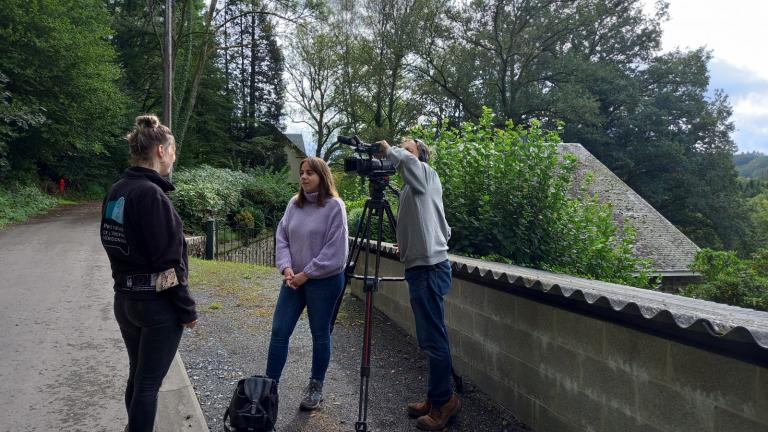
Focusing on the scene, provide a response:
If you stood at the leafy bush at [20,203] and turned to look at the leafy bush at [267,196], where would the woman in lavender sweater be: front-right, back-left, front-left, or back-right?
front-right

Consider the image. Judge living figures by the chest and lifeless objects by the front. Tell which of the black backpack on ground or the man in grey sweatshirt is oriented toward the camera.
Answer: the black backpack on ground

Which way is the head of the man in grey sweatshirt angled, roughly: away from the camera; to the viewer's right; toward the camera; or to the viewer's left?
to the viewer's left

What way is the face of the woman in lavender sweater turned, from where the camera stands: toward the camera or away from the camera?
toward the camera

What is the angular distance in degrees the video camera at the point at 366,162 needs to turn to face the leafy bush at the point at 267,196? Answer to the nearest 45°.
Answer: approximately 90° to its right

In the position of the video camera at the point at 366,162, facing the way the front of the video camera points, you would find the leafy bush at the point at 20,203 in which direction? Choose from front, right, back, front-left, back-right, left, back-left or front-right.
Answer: front-right

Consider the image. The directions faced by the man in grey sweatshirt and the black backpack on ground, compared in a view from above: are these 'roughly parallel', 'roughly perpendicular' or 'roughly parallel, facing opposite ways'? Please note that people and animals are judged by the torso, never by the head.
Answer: roughly perpendicular

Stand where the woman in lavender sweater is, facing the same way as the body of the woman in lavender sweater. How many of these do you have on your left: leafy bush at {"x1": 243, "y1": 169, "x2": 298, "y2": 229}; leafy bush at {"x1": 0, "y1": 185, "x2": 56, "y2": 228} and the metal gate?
0

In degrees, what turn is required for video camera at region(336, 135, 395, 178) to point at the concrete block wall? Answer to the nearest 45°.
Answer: approximately 180°

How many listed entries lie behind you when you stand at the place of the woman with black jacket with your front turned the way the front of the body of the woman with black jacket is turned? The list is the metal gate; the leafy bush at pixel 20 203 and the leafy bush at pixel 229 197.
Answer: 0

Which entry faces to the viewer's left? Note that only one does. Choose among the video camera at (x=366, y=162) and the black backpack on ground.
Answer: the video camera

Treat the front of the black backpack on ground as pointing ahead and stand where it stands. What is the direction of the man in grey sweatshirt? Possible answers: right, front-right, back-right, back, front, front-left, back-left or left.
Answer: left

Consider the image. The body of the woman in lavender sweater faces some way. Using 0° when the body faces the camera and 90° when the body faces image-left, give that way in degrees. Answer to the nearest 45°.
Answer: approximately 45°

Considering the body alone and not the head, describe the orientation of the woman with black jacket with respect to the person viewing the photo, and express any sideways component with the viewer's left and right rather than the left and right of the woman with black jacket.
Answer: facing away from the viewer and to the right of the viewer

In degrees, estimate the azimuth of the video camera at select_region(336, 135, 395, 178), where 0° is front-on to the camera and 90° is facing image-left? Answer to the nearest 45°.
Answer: approximately 90°
